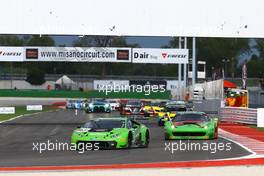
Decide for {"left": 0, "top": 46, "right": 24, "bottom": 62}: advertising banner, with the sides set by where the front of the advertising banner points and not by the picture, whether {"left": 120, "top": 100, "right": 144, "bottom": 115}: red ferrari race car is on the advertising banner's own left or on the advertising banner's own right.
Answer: on the advertising banner's own left

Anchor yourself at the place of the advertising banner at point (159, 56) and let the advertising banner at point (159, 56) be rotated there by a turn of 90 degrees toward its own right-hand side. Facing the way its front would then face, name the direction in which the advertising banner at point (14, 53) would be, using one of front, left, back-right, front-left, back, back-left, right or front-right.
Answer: front

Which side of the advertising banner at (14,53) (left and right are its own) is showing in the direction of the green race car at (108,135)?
front

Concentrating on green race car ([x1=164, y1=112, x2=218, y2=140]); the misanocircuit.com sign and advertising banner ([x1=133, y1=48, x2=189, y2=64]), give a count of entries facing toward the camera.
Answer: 3

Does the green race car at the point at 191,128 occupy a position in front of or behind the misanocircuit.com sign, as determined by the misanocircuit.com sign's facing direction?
in front

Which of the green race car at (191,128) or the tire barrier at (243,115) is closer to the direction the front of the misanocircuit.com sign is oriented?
the green race car

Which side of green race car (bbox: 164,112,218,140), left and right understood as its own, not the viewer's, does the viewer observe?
front

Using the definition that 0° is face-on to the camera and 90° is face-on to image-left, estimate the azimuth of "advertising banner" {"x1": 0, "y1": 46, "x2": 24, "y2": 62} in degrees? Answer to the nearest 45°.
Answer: approximately 0°
